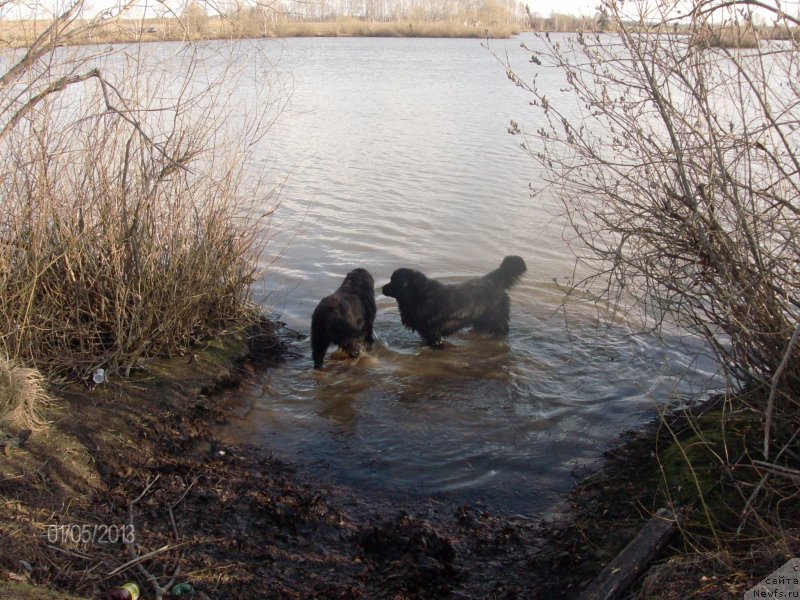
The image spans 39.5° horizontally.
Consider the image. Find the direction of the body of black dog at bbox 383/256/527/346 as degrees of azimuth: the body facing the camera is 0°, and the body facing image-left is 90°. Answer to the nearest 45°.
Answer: approximately 90°

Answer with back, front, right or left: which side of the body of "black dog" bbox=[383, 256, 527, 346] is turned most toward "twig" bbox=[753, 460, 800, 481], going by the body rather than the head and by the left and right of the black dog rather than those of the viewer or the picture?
left

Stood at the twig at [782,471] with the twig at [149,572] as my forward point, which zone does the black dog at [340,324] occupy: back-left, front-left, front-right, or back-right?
front-right

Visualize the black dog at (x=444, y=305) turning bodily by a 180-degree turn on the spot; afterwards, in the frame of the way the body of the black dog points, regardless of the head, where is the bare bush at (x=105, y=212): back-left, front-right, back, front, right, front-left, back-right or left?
back-right

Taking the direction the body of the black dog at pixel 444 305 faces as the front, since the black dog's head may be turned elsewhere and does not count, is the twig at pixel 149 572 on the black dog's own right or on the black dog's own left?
on the black dog's own left

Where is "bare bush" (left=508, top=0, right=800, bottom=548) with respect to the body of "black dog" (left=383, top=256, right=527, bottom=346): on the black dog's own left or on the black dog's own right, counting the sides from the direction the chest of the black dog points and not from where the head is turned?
on the black dog's own left

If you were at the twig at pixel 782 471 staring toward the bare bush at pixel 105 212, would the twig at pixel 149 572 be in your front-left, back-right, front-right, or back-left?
front-left

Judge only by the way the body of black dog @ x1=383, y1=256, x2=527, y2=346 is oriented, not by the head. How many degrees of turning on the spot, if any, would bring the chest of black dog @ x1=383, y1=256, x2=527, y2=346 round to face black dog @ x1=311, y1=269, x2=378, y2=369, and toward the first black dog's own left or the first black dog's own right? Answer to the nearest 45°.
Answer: approximately 45° to the first black dog's own left

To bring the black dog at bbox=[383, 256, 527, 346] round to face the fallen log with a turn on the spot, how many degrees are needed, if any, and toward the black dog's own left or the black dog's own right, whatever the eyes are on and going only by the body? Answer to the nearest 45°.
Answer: approximately 90° to the black dog's own left

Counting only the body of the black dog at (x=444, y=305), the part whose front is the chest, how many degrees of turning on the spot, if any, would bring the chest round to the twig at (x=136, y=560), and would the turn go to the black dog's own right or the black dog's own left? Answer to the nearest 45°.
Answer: approximately 90° to the black dog's own left
